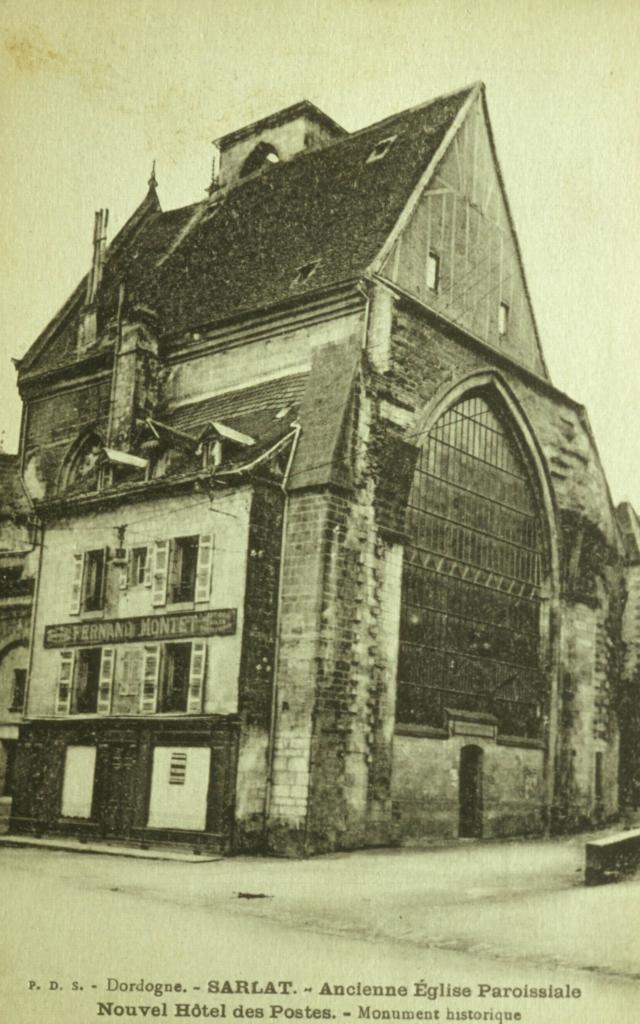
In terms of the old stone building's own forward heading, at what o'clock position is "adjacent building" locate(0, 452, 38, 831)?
The adjacent building is roughly at 5 o'clock from the old stone building.
